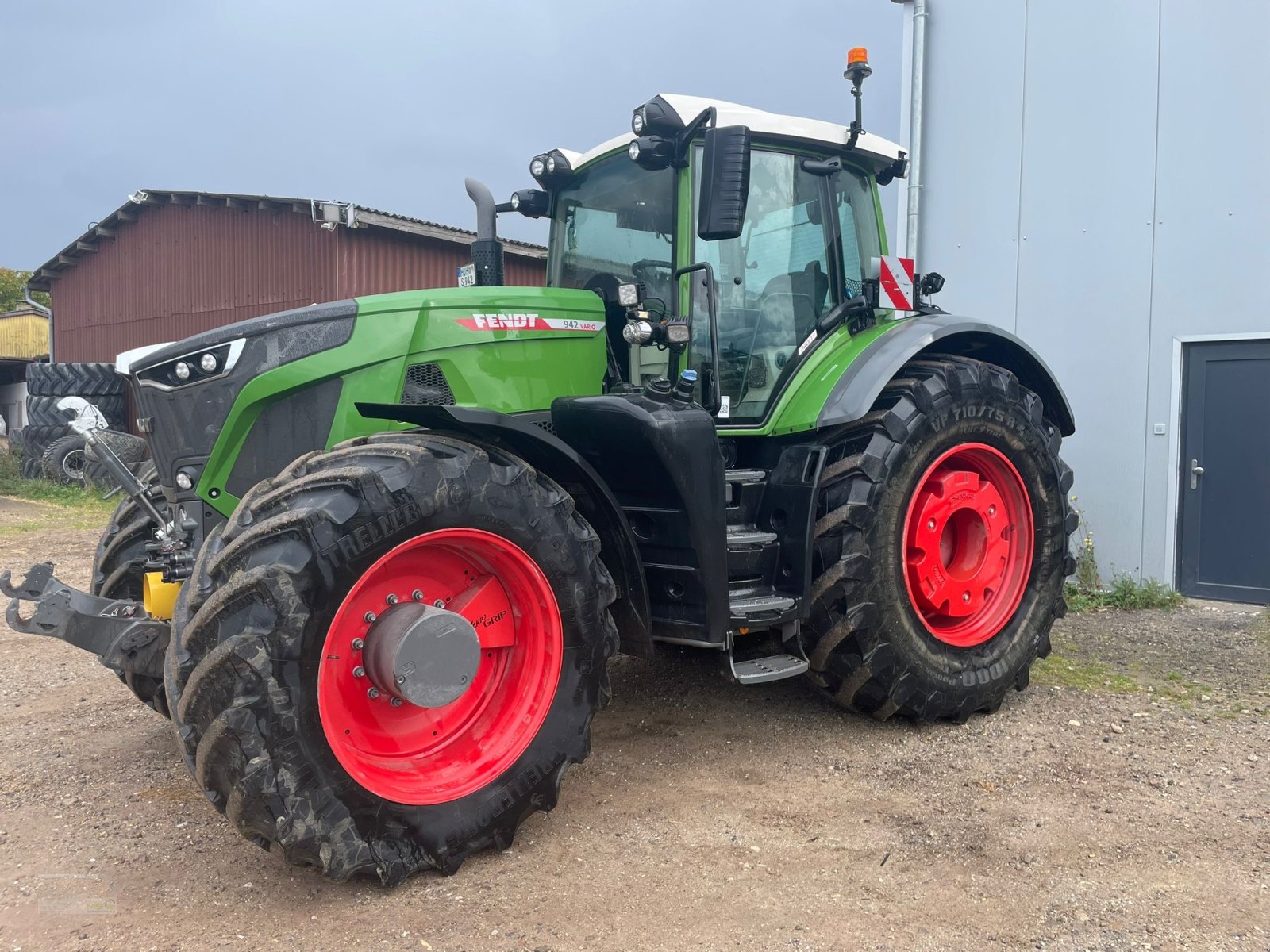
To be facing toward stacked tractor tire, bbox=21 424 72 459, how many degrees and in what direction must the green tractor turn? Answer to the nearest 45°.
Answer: approximately 90° to its right

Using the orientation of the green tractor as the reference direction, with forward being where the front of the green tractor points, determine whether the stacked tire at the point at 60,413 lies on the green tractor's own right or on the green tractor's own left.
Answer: on the green tractor's own right

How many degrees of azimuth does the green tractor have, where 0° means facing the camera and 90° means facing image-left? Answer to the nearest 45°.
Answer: approximately 45°

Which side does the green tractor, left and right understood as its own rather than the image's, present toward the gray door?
back

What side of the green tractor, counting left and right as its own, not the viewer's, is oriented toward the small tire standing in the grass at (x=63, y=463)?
right
